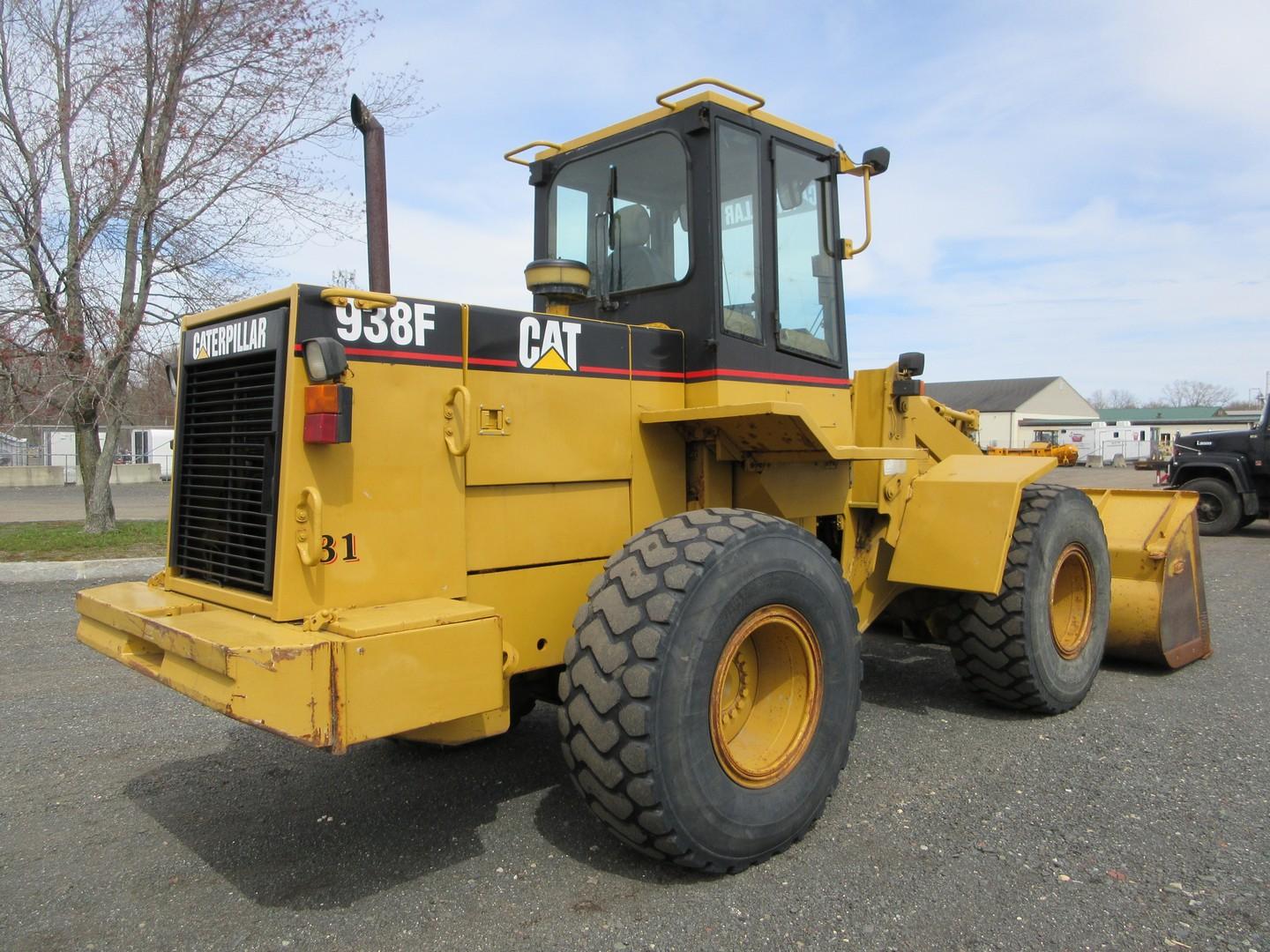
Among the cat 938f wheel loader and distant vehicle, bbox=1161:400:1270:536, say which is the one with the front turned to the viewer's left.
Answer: the distant vehicle

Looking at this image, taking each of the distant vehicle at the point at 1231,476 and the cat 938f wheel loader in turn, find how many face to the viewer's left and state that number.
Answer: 1

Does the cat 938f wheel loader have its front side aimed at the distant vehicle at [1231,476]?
yes

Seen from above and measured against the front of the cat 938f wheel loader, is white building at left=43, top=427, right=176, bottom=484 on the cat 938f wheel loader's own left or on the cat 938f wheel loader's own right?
on the cat 938f wheel loader's own left

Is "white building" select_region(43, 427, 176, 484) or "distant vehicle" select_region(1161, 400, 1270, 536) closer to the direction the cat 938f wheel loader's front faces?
the distant vehicle

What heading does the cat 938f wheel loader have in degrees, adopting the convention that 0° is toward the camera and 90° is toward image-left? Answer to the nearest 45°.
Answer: approximately 225°

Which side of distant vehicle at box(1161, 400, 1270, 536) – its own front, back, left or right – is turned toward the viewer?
left
